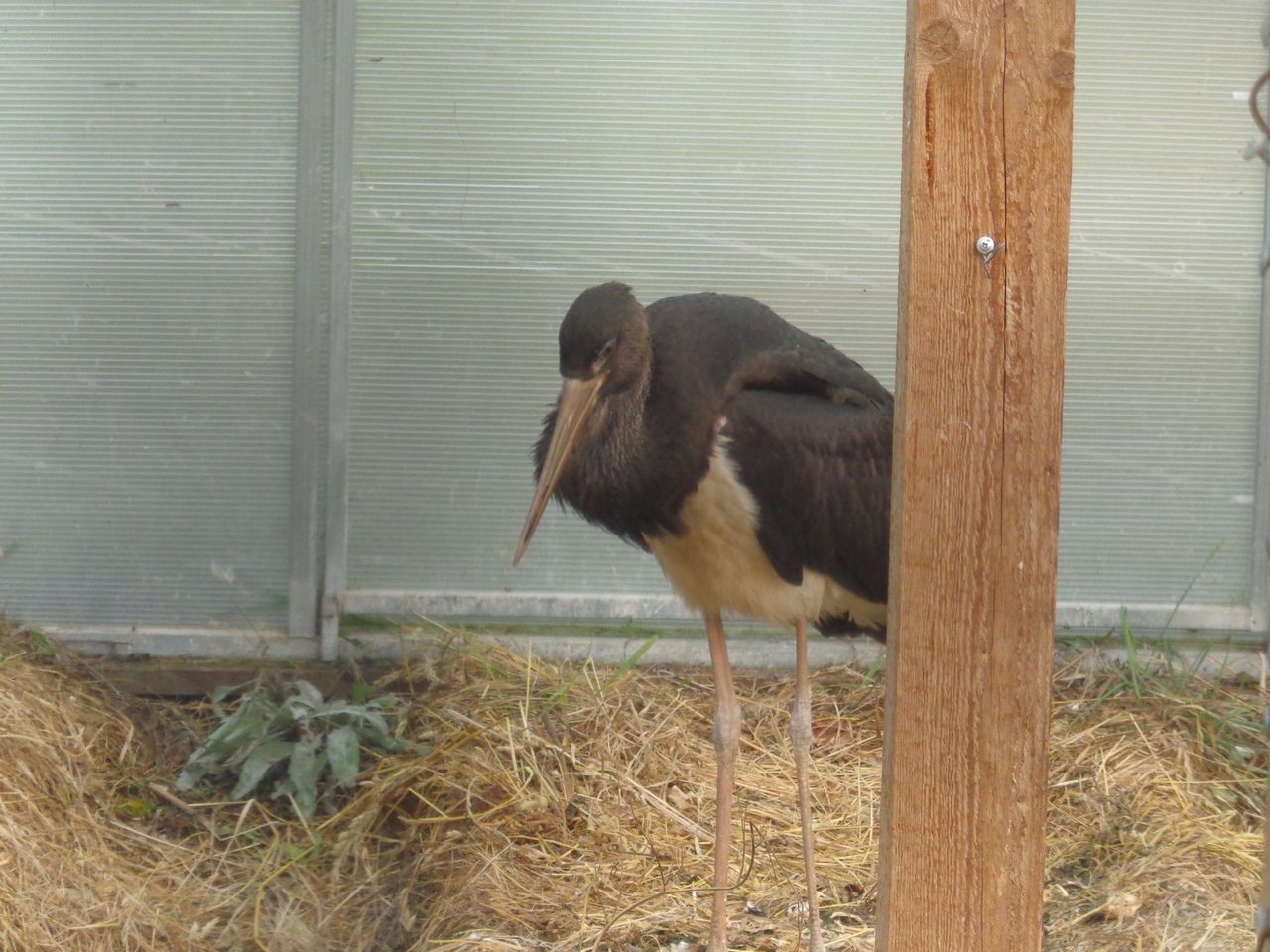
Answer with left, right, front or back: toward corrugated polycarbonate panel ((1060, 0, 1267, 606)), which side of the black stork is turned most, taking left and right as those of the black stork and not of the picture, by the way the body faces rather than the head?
back

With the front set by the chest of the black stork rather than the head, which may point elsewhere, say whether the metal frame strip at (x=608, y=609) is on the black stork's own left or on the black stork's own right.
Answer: on the black stork's own right

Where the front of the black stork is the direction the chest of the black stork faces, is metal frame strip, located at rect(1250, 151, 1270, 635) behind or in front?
behind

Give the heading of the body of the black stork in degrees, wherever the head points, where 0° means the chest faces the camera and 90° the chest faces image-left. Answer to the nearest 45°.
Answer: approximately 45°

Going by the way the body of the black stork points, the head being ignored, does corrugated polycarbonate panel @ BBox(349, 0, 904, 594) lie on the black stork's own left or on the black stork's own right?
on the black stork's own right

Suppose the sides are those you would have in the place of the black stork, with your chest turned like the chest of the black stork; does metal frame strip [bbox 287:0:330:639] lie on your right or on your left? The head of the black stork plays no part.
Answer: on your right
